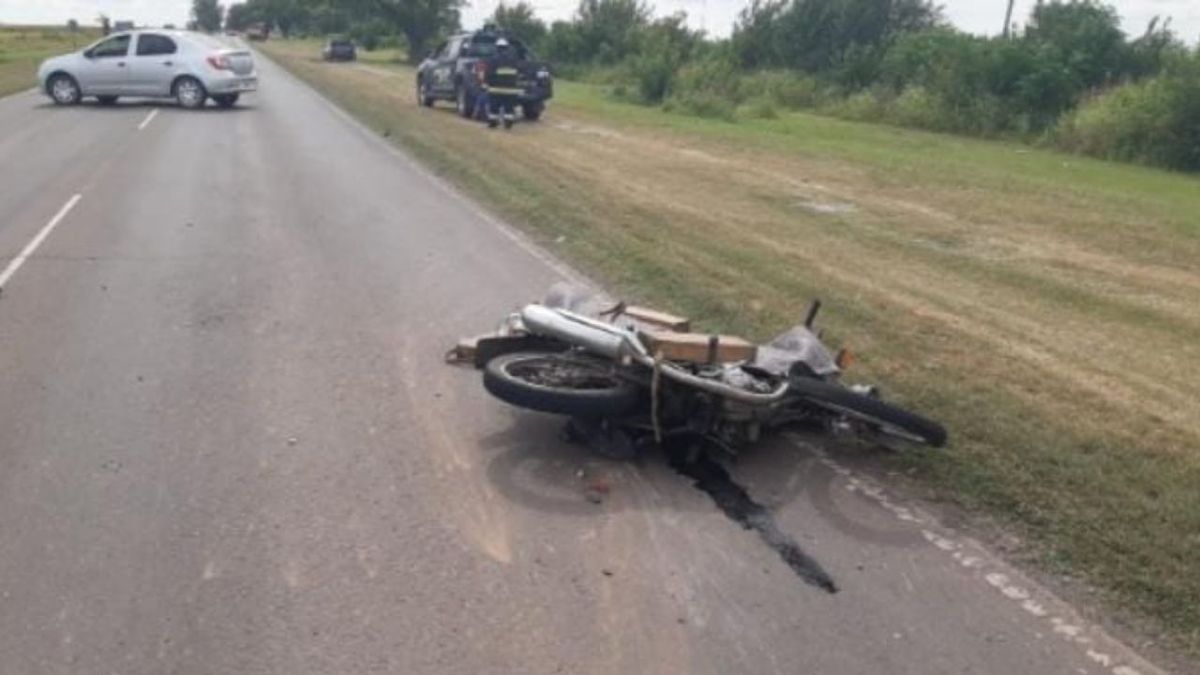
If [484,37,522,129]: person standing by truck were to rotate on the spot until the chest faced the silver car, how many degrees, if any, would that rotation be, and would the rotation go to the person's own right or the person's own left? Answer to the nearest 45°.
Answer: approximately 90° to the person's own left

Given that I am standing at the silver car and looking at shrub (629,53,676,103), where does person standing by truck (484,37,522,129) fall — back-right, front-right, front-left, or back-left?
front-right

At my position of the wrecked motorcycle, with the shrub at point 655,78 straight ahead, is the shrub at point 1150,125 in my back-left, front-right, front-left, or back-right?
front-right

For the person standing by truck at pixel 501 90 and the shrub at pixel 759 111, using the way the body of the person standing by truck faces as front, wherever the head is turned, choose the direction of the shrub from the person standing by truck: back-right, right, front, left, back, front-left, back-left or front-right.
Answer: front-right

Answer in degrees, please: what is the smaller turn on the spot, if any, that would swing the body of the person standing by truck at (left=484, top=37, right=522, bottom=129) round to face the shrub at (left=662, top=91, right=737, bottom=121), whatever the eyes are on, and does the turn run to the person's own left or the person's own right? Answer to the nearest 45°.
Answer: approximately 45° to the person's own right

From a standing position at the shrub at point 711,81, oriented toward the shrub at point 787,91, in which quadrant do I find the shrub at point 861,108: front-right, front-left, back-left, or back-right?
front-right

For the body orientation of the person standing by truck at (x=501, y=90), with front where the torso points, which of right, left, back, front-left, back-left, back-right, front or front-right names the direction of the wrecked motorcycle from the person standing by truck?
back

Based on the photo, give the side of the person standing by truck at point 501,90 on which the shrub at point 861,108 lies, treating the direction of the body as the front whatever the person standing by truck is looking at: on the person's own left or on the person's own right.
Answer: on the person's own right

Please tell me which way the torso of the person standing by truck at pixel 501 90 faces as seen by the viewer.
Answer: away from the camera

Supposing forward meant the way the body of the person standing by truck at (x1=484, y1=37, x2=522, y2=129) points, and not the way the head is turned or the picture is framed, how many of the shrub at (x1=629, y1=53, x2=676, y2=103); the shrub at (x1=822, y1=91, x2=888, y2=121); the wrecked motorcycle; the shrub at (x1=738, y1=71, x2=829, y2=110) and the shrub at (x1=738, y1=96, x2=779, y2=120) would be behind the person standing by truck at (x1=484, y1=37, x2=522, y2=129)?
1
